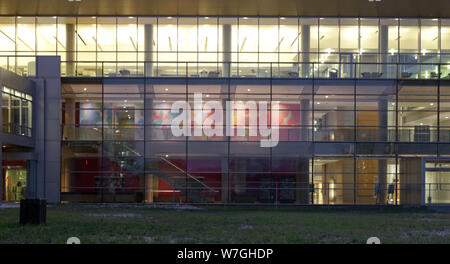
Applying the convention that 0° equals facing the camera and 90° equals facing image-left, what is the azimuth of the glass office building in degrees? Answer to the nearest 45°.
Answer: approximately 0°

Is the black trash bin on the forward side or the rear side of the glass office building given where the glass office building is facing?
on the forward side
